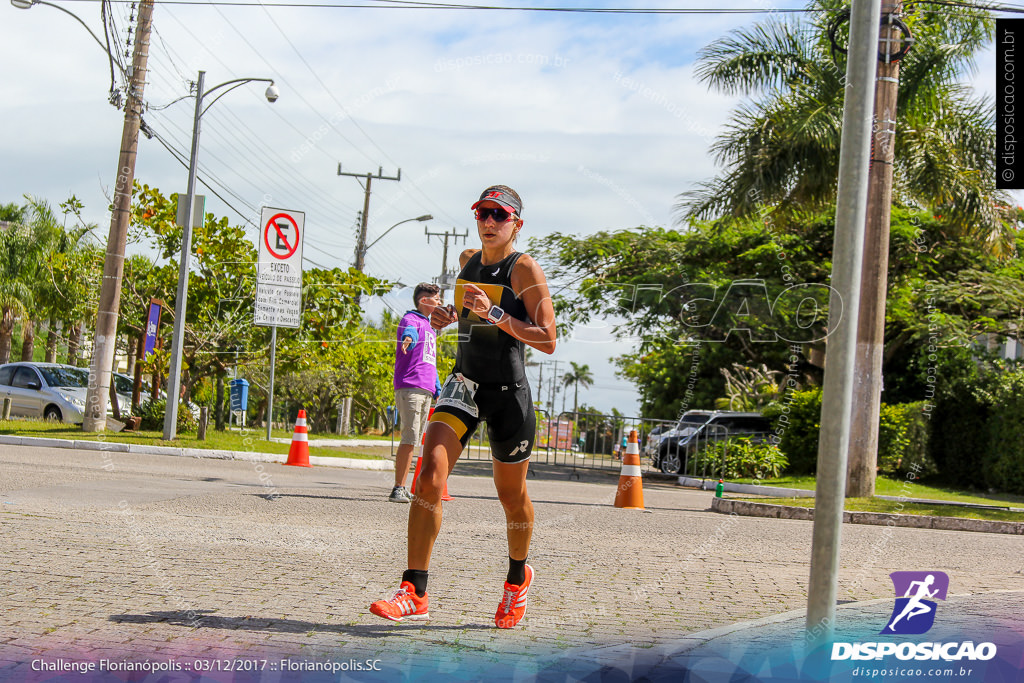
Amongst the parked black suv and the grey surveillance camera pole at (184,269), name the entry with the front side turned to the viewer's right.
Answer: the grey surveillance camera pole

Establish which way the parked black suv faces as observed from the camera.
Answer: facing the viewer and to the left of the viewer

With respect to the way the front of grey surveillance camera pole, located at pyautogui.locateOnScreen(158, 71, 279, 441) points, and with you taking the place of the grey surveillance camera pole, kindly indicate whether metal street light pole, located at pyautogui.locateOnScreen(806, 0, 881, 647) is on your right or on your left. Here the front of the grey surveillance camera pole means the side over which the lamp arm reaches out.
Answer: on your right

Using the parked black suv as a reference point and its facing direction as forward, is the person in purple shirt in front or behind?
in front

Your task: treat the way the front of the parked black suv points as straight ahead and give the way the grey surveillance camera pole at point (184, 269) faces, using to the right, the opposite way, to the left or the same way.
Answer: the opposite way

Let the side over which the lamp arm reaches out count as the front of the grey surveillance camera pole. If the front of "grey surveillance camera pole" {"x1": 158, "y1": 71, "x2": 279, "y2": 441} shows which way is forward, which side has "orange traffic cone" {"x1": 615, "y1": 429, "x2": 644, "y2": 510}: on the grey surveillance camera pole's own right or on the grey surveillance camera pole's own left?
on the grey surveillance camera pole's own right

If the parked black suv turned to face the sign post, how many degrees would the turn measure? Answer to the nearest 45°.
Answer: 0° — it already faces it

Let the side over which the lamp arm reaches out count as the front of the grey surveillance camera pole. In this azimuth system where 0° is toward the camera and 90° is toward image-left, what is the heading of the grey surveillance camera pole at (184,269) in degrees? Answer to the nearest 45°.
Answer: approximately 270°

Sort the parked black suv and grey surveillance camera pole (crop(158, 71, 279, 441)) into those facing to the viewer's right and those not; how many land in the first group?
1

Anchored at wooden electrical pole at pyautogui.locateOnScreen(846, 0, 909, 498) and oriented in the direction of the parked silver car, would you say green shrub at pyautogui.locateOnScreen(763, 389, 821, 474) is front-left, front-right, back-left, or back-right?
front-right

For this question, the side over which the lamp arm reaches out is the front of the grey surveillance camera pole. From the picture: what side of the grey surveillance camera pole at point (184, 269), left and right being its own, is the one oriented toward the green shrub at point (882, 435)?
front
